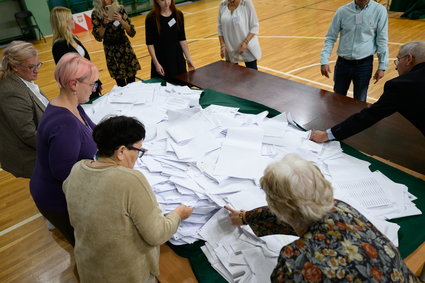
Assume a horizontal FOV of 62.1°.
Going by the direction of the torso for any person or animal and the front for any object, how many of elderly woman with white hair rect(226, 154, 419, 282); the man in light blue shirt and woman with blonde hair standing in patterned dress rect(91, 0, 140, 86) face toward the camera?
2

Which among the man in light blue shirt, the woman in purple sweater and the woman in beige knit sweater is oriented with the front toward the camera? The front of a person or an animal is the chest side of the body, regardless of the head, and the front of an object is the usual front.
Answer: the man in light blue shirt

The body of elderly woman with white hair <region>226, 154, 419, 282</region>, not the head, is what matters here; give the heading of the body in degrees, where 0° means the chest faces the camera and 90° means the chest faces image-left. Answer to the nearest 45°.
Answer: approximately 135°

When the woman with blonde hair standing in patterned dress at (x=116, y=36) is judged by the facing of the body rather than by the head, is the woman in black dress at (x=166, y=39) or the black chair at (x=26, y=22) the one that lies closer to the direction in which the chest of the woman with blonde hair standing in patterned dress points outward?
the woman in black dress

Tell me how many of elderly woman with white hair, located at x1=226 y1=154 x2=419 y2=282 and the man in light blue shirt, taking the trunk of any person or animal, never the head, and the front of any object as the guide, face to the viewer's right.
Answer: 0

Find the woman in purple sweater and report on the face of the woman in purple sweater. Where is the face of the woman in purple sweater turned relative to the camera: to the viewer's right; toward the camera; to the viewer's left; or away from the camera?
to the viewer's right

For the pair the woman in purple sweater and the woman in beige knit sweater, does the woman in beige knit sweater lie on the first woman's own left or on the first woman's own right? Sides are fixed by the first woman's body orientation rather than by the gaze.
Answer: on the first woman's own right

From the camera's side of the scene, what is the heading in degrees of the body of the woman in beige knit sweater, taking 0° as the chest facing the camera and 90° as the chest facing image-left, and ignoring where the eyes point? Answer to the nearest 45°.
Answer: approximately 225°

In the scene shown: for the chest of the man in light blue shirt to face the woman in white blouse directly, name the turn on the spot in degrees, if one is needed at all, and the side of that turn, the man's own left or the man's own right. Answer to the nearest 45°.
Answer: approximately 90° to the man's own right

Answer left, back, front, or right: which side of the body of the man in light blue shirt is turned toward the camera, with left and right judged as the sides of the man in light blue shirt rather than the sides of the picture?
front

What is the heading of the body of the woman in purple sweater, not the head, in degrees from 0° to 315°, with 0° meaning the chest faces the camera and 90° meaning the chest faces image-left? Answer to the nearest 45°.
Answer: approximately 270°

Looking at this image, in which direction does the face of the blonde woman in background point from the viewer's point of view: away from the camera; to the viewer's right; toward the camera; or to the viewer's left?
to the viewer's right

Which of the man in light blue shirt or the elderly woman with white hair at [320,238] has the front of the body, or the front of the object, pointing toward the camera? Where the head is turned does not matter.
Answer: the man in light blue shirt

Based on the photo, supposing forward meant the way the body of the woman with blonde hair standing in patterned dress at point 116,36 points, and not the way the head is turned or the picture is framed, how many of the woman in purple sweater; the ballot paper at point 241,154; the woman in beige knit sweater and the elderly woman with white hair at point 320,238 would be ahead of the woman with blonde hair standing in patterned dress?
4

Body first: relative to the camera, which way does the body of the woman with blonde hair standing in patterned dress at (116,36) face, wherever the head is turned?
toward the camera

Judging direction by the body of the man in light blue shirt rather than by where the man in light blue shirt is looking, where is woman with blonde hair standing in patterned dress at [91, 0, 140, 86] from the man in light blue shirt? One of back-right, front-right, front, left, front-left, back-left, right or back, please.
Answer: right
